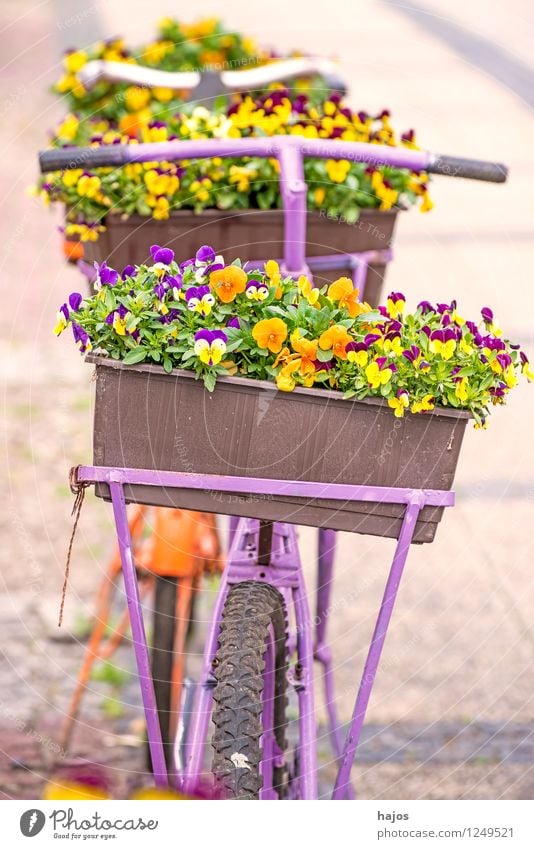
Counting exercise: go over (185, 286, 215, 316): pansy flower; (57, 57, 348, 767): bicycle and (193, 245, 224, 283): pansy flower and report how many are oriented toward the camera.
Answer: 3

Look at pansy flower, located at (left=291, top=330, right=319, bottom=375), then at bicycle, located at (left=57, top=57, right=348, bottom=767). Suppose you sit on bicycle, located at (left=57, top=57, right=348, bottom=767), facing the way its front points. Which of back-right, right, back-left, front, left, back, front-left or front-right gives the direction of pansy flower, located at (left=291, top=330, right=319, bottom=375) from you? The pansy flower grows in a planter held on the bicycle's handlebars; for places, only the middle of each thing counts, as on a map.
front

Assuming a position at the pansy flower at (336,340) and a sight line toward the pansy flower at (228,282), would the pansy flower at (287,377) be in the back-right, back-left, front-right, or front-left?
front-left

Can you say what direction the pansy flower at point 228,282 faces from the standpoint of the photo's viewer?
facing the viewer

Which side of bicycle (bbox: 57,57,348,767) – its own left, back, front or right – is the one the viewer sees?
front

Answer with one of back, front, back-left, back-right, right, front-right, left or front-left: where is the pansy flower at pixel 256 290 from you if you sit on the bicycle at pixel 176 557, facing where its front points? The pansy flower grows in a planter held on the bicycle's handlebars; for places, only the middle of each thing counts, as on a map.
front

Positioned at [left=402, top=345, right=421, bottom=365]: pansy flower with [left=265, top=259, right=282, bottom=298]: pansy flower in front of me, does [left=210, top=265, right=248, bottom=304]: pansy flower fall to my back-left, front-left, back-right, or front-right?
front-left

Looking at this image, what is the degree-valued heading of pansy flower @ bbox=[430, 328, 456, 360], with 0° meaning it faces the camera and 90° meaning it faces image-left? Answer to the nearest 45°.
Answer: approximately 0°

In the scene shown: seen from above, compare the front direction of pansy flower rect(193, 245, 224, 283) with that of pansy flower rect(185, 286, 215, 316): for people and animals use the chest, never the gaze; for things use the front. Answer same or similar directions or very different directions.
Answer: same or similar directions

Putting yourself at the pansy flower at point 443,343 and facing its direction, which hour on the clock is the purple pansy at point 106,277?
The purple pansy is roughly at 3 o'clock from the pansy flower.

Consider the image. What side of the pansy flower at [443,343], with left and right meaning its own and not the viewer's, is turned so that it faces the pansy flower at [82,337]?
right
